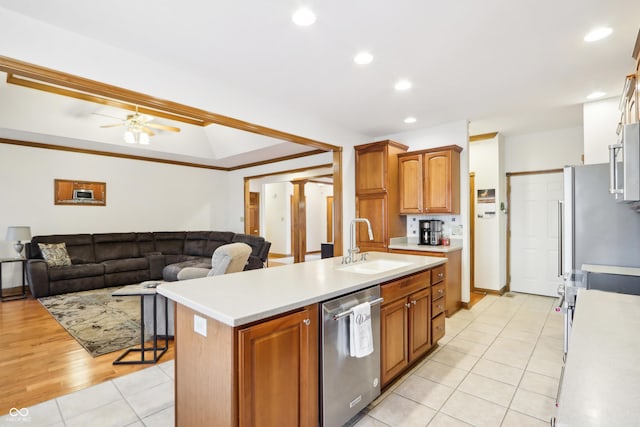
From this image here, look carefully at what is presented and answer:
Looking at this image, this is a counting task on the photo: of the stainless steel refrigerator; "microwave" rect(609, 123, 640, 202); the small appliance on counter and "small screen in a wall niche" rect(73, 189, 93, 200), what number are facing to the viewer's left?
2

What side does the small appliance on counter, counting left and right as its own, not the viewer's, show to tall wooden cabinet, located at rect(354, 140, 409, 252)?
right

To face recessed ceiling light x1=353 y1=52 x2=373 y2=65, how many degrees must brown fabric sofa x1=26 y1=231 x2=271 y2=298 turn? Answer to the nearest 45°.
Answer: approximately 45° to its left

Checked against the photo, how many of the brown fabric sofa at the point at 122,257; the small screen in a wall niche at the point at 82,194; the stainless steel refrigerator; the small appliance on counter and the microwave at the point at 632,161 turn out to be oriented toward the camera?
3

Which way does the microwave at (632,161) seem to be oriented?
to the viewer's left

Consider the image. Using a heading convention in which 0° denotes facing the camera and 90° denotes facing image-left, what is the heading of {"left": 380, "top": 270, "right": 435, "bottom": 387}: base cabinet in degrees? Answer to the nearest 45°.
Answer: approximately 315°

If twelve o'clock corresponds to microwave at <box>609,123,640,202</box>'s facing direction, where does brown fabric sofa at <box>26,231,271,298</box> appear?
The brown fabric sofa is roughly at 12 o'clock from the microwave.

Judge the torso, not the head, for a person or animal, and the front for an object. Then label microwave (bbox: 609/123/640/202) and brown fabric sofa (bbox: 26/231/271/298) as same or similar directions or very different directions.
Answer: very different directions

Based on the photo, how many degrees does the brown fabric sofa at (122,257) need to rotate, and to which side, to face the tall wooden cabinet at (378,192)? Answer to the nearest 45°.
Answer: approximately 45° to its left

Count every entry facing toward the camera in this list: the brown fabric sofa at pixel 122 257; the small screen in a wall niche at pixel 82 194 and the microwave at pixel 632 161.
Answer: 2

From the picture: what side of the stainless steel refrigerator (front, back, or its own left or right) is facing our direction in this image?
left

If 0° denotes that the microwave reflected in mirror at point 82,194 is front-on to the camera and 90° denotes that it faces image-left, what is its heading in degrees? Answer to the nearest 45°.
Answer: approximately 0°

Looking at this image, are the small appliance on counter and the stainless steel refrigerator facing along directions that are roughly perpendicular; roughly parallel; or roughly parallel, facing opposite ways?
roughly perpendicular
